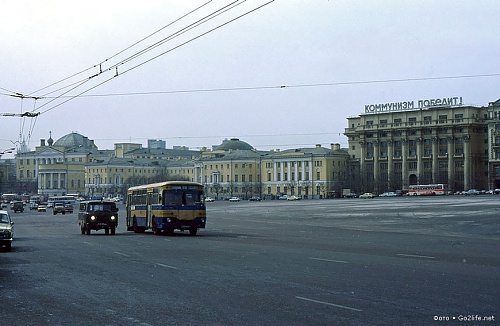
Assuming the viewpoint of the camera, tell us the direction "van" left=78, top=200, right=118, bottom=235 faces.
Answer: facing the viewer

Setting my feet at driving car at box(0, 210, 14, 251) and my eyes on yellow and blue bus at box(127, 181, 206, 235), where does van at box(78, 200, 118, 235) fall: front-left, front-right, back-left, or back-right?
front-left

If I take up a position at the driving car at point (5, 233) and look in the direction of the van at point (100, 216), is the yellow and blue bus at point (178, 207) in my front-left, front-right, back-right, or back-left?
front-right

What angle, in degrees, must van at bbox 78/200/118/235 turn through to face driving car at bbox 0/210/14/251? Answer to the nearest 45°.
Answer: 0° — it already faces it
